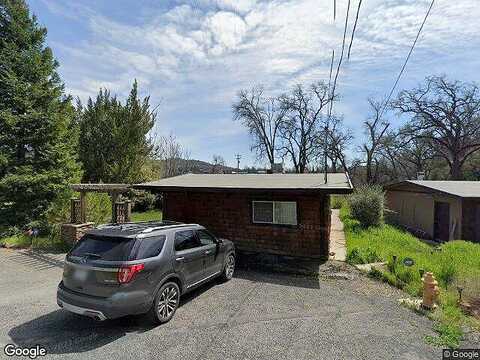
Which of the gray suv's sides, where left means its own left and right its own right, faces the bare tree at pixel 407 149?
front

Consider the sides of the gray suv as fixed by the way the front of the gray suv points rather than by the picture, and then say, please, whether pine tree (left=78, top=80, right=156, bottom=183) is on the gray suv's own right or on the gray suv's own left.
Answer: on the gray suv's own left

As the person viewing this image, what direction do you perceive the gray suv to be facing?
facing away from the viewer and to the right of the viewer

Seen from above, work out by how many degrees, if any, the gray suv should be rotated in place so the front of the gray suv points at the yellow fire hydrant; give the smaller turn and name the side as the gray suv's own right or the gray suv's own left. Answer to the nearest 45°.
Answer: approximately 45° to the gray suv's own right

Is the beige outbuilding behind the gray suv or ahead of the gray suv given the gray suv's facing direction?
ahead

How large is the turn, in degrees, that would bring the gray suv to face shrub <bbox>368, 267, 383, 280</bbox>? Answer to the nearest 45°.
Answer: approximately 45° to its right

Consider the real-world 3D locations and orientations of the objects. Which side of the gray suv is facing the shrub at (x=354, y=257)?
front

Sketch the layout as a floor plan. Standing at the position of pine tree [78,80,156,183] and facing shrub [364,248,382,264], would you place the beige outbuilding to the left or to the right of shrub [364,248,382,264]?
left

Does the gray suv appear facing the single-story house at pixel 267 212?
yes

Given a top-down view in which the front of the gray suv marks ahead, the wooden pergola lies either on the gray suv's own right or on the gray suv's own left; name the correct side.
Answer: on the gray suv's own left

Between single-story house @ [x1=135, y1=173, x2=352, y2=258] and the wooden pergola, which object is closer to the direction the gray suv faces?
the single-story house

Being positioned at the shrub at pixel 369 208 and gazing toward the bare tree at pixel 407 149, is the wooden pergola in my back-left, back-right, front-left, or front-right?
back-left

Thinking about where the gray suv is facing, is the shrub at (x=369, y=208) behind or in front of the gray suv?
in front
